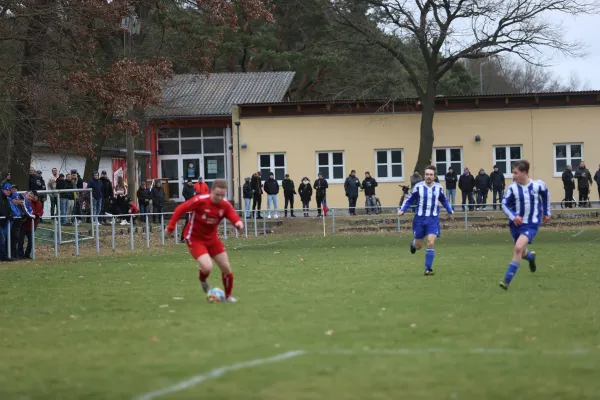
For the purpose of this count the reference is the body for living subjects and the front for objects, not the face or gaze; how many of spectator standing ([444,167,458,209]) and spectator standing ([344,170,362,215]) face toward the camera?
2

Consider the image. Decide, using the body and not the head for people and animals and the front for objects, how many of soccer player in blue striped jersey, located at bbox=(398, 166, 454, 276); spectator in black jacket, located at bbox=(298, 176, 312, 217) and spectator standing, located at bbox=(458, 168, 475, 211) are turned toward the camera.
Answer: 3

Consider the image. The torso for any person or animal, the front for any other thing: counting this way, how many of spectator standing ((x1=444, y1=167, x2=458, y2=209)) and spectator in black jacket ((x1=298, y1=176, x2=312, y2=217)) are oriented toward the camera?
2

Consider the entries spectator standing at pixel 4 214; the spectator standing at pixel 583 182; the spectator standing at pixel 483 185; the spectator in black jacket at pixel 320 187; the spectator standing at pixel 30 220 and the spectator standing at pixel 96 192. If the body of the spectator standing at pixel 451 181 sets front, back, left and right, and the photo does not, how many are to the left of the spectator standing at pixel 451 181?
2

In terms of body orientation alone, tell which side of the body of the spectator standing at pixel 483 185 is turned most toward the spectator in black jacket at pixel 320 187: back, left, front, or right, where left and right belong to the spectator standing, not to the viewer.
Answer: right

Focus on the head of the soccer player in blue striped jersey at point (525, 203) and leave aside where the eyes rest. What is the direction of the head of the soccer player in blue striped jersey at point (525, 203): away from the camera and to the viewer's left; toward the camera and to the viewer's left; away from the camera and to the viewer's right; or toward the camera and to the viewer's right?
toward the camera and to the viewer's left

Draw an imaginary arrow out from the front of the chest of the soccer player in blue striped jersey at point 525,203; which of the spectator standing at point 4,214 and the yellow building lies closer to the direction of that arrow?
the spectator standing

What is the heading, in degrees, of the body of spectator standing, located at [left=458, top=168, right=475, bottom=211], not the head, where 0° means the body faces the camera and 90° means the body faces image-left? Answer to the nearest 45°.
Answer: approximately 0°

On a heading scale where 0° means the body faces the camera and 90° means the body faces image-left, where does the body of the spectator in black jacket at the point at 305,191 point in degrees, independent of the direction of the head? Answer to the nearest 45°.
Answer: approximately 0°

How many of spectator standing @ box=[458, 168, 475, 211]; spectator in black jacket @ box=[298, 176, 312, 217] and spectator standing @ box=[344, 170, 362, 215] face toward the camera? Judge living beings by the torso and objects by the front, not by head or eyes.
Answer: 3

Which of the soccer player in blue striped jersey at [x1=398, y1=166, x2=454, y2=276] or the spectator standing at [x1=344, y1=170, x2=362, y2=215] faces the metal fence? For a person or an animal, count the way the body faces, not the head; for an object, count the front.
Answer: the spectator standing

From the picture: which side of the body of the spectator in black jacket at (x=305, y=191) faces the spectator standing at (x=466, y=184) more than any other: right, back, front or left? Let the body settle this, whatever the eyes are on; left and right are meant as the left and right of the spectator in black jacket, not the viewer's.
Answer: left

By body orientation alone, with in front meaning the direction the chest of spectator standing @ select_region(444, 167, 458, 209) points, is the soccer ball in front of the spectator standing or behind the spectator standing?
in front

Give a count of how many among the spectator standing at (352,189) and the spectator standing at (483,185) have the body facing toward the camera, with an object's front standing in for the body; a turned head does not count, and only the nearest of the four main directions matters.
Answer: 2

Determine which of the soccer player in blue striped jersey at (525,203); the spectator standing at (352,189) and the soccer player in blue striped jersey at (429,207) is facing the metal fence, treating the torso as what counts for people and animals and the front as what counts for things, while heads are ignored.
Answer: the spectator standing

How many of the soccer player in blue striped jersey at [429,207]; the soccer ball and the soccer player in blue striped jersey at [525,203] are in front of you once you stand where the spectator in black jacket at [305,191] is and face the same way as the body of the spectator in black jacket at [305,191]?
3
